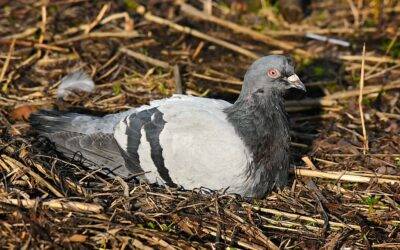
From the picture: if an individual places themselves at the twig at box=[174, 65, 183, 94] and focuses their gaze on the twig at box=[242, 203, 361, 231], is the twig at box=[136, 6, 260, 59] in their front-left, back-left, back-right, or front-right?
back-left

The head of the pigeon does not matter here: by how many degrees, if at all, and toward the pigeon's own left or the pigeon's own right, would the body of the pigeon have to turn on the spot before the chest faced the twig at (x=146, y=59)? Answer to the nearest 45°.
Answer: approximately 90° to the pigeon's own left

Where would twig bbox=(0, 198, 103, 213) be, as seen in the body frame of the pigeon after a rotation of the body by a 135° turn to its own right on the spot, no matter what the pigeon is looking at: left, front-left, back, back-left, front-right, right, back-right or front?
front

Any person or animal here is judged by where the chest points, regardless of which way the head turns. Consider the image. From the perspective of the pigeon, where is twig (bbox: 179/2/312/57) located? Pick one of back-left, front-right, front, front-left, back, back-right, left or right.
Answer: left

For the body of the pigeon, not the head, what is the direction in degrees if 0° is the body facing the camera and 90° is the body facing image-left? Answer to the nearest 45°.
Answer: approximately 270°

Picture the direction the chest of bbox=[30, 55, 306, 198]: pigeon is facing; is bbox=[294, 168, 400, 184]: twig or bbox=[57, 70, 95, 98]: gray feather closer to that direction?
the twig

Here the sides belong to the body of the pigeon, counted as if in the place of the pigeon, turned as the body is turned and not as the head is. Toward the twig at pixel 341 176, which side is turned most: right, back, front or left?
front

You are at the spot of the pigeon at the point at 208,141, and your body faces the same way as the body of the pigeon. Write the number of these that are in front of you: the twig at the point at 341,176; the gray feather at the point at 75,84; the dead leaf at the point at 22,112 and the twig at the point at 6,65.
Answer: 1

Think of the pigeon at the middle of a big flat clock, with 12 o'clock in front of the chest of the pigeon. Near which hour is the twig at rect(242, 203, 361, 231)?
The twig is roughly at 1 o'clock from the pigeon.

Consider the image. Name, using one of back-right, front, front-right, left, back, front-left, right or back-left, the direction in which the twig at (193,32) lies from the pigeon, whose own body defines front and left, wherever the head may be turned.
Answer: left

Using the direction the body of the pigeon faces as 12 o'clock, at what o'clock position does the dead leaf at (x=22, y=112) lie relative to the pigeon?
The dead leaf is roughly at 7 o'clock from the pigeon.

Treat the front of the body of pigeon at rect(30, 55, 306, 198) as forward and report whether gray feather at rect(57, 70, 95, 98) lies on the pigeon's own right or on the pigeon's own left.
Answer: on the pigeon's own left

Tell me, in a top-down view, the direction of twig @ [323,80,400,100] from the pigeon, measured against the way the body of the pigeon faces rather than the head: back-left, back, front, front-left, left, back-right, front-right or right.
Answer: front-left
